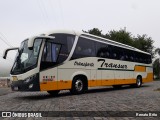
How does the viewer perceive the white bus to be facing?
facing the viewer and to the left of the viewer
